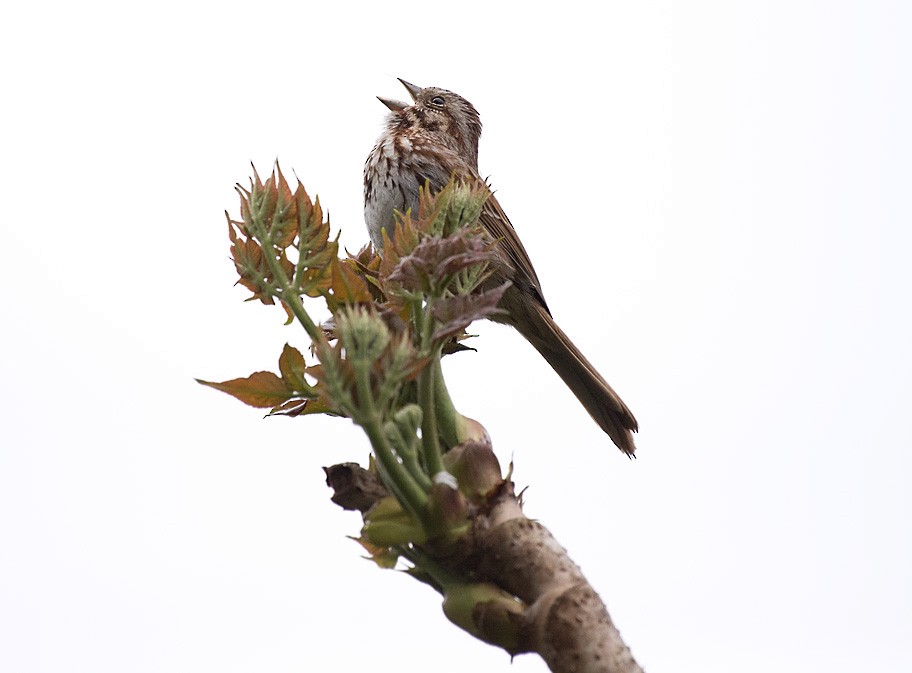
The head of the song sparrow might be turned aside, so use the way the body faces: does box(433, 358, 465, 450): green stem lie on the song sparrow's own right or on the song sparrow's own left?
on the song sparrow's own left

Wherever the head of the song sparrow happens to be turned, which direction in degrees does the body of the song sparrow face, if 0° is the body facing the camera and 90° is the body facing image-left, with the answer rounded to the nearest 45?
approximately 90°

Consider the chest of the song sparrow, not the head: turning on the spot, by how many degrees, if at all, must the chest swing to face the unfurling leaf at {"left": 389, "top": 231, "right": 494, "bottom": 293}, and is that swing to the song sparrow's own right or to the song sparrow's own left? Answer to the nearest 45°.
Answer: approximately 90° to the song sparrow's own left

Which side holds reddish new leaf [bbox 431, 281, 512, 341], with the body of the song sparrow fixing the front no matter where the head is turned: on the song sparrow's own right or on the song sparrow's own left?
on the song sparrow's own left
